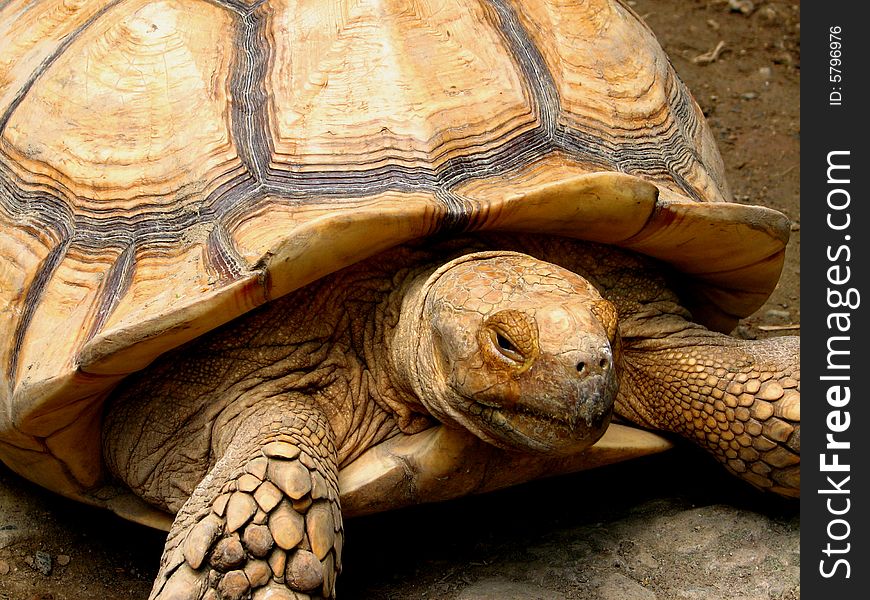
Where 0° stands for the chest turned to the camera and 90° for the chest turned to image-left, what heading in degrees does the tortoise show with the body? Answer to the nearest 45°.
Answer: approximately 315°

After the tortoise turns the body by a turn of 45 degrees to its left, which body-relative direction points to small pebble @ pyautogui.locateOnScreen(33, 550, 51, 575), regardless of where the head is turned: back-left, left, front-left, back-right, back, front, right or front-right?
back

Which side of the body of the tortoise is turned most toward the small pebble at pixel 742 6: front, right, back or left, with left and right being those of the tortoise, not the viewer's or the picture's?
left
